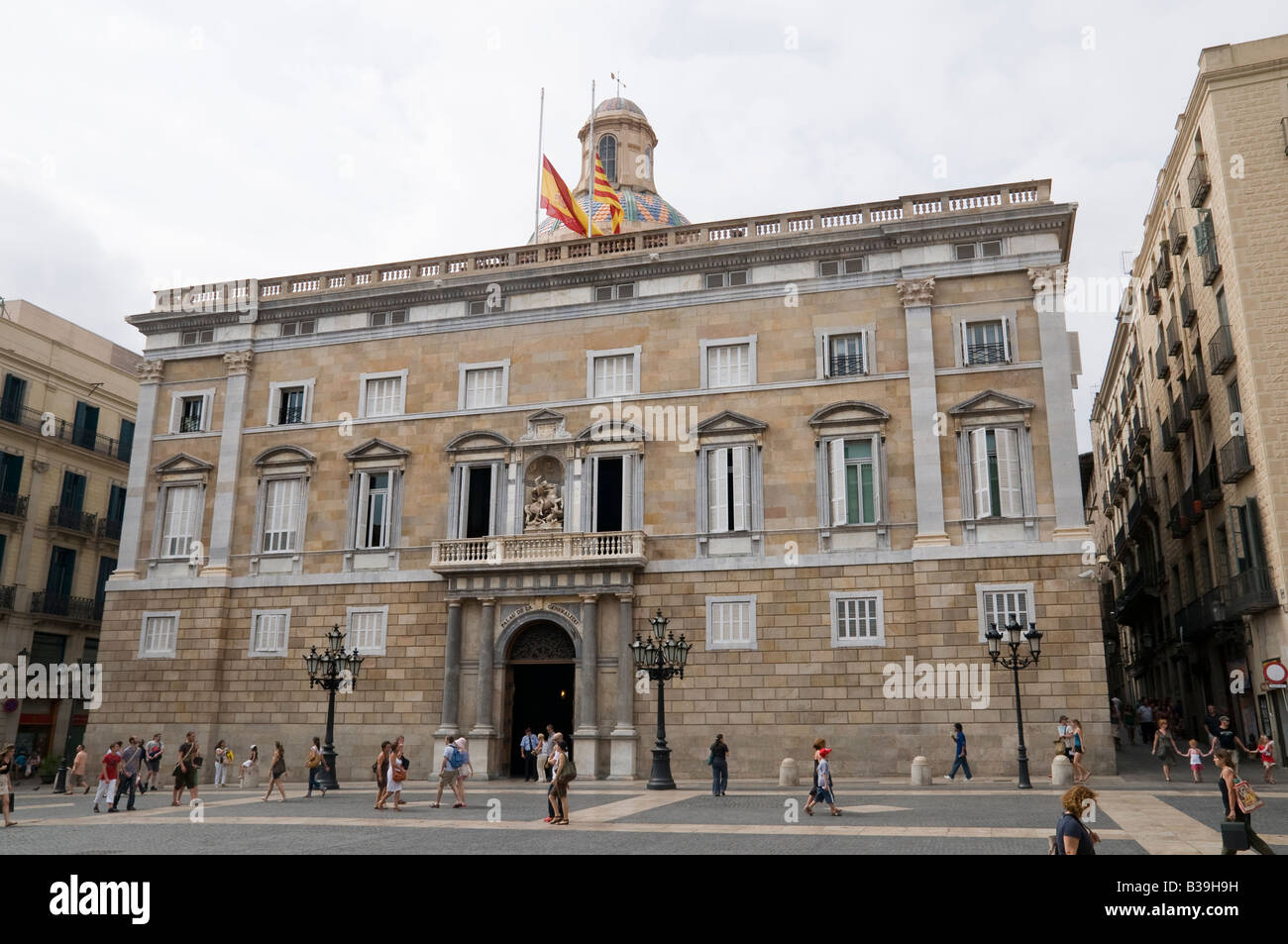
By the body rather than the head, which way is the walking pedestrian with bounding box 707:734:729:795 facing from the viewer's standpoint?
away from the camera

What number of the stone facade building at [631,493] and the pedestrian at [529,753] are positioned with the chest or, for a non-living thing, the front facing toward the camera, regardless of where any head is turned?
2

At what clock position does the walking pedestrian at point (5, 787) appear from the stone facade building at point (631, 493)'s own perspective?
The walking pedestrian is roughly at 2 o'clock from the stone facade building.

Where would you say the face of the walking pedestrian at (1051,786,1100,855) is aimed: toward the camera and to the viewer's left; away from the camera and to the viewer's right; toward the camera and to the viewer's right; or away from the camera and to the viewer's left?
away from the camera and to the viewer's right

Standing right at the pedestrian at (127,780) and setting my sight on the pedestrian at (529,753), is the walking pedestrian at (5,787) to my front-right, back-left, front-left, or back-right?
back-right

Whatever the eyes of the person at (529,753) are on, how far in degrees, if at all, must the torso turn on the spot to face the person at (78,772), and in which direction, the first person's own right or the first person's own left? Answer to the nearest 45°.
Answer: approximately 90° to the first person's own right

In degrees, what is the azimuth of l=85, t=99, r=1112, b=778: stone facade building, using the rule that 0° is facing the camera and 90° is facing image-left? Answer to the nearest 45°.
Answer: approximately 0°

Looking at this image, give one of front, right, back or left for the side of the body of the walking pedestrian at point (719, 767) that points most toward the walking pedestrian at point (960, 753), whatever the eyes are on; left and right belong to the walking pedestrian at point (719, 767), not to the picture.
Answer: right
